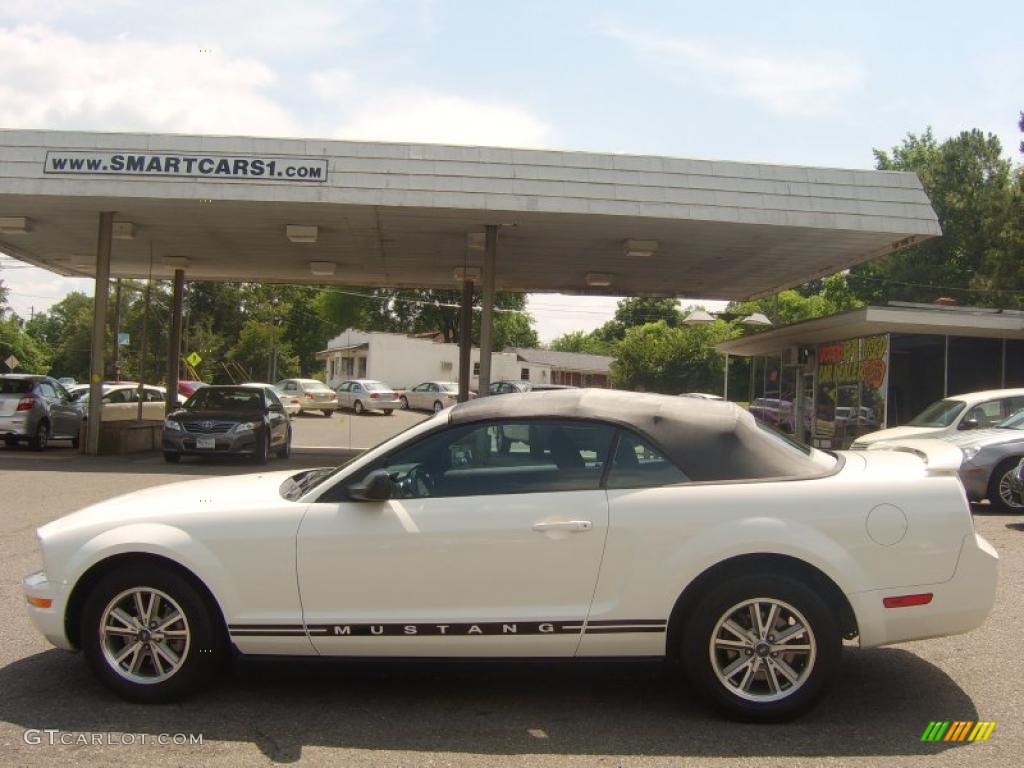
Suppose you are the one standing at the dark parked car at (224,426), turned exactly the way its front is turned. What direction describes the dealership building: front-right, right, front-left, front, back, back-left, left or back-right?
back-left

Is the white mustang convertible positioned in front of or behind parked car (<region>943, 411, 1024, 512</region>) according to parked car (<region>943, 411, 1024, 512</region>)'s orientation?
in front

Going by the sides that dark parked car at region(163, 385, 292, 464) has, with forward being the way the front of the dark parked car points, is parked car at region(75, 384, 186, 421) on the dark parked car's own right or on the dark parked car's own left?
on the dark parked car's own right

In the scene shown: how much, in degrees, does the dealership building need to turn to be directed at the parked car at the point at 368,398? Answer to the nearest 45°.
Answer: approximately 90° to its right

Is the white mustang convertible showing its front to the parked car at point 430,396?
no

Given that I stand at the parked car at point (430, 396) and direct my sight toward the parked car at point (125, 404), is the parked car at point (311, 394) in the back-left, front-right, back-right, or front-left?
front-right

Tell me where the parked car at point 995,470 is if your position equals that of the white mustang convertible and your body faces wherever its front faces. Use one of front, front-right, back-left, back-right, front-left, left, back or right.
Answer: back-right

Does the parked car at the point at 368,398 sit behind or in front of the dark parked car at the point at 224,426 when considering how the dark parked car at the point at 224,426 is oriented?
behind

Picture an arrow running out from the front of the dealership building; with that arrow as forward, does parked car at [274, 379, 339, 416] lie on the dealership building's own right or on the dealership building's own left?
on the dealership building's own right

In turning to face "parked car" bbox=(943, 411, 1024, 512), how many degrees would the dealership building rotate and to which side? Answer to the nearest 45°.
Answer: approximately 45° to its left

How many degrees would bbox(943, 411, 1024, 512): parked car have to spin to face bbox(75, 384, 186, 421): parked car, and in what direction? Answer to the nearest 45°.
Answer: approximately 45° to its right

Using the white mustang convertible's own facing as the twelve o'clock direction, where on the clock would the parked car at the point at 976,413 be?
The parked car is roughly at 4 o'clock from the white mustang convertible.

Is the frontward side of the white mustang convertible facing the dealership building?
no

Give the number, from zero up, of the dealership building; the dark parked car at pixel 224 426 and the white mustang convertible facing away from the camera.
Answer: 0

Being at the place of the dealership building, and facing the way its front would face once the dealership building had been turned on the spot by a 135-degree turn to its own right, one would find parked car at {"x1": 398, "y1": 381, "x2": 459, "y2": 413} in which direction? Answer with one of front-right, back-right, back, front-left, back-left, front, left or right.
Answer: front-left

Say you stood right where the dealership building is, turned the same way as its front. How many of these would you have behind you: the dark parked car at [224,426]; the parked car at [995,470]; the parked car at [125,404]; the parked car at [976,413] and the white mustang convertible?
0

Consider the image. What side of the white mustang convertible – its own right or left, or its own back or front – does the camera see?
left

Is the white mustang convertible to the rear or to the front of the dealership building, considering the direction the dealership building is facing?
to the front

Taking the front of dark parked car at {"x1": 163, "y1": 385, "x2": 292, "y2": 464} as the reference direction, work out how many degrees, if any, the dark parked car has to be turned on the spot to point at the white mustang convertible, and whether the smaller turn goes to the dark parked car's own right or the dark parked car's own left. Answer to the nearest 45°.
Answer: approximately 45° to the dark parked car's own left

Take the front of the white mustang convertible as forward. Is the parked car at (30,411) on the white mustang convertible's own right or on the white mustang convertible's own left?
on the white mustang convertible's own right

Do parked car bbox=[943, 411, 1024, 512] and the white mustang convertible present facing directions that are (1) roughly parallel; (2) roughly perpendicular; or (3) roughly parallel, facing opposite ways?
roughly parallel

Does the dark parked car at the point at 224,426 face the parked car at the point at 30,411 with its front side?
no

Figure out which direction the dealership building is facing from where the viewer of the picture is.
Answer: facing the viewer and to the left of the viewer
